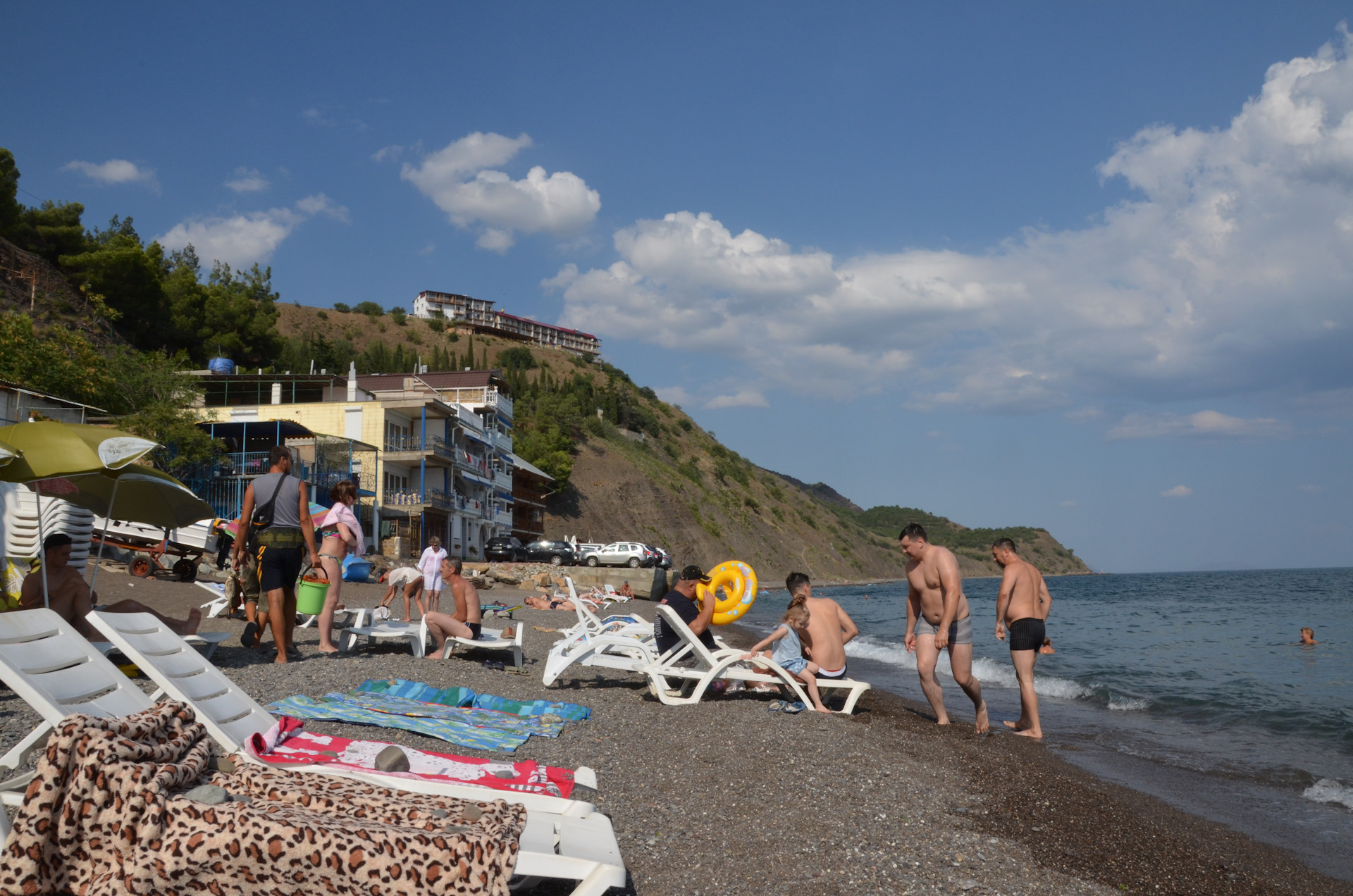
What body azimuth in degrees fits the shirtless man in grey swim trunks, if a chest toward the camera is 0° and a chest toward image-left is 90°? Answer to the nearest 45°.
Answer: approximately 45°

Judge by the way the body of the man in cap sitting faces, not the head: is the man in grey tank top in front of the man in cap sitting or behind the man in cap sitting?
behind

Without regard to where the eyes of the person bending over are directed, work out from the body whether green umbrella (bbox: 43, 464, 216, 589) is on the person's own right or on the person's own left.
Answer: on the person's own left

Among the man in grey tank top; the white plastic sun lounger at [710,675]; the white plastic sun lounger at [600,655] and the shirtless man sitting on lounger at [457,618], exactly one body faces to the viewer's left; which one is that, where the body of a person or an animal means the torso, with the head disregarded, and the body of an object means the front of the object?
the shirtless man sitting on lounger

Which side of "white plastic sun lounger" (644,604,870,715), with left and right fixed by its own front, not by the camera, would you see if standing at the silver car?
left

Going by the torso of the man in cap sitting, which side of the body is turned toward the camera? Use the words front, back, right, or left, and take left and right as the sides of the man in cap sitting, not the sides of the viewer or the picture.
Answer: right

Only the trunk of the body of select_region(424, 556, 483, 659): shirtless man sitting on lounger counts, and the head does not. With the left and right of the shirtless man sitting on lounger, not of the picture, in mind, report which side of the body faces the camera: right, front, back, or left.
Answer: left

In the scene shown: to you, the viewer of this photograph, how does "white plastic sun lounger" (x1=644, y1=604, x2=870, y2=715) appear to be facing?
facing to the right of the viewer

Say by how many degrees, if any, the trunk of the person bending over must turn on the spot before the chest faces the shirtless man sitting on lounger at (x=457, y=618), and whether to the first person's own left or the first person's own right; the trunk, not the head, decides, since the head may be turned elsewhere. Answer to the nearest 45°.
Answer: approximately 90° to the first person's own left

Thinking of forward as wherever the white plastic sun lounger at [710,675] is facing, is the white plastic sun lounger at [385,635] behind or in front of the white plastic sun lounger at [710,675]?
behind

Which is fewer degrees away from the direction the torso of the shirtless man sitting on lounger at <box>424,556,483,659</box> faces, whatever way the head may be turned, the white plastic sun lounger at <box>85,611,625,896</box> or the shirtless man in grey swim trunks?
the white plastic sun lounger

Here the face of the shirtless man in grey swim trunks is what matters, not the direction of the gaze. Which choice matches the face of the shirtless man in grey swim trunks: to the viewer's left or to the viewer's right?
to the viewer's left
